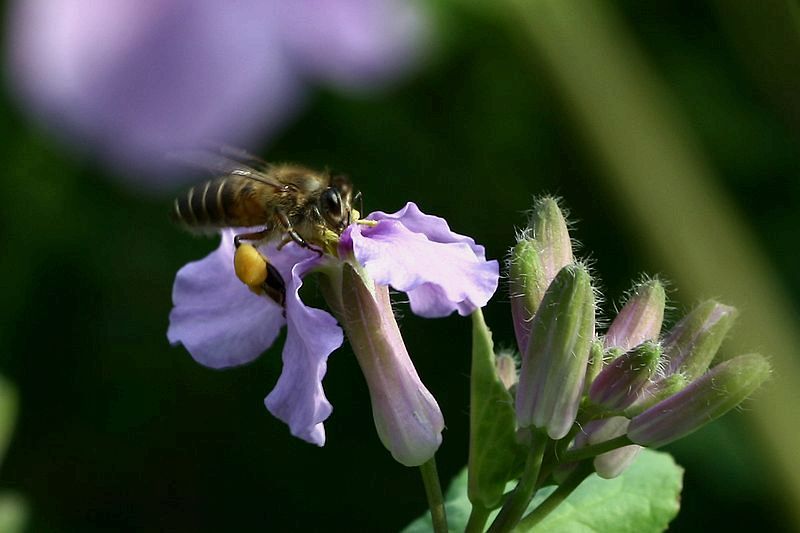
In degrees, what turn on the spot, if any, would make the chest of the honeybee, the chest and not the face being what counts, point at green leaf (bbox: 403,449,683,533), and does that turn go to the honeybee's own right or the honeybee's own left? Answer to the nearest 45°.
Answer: approximately 45° to the honeybee's own right

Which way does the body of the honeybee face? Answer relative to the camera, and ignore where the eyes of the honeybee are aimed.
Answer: to the viewer's right
